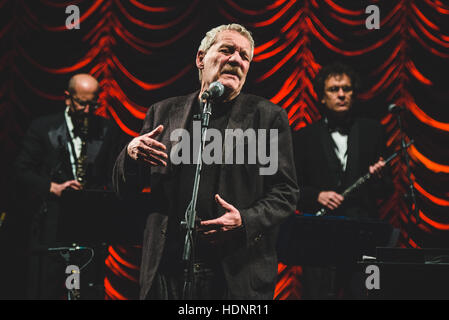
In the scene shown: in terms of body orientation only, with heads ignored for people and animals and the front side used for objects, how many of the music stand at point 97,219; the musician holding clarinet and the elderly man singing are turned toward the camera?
2

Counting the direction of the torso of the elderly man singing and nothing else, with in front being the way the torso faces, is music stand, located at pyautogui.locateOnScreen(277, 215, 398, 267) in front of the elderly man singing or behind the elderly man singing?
behind

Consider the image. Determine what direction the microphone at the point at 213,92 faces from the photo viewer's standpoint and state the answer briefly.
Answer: facing away from the viewer and to the right of the viewer

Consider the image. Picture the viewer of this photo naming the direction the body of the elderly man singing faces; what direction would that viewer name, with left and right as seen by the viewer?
facing the viewer

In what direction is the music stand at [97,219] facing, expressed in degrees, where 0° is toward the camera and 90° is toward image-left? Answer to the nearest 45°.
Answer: approximately 180°

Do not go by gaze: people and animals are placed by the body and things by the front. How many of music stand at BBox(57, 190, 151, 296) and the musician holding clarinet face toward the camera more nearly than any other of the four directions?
1

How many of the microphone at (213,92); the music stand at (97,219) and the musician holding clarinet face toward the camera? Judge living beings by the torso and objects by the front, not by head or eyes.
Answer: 1

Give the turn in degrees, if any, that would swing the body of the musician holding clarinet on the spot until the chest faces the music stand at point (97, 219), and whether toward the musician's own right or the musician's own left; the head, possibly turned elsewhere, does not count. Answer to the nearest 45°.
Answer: approximately 45° to the musician's own right

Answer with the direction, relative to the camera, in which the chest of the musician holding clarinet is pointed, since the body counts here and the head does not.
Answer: toward the camera

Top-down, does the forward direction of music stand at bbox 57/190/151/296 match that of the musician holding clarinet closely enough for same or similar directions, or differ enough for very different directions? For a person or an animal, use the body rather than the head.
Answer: very different directions
